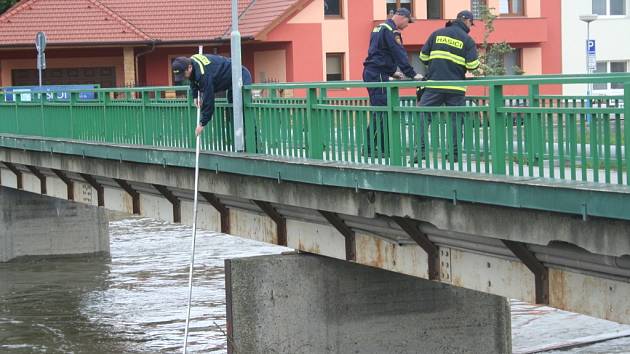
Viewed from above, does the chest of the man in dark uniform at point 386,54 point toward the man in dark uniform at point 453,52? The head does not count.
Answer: yes

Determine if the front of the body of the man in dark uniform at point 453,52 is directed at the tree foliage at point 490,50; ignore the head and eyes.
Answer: yes

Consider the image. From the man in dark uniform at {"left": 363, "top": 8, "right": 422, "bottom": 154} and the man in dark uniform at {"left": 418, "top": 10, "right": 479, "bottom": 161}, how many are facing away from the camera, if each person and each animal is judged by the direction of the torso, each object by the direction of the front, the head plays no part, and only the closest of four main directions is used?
1

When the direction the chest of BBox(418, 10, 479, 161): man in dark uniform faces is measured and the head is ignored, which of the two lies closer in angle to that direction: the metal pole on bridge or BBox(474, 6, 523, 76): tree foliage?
the tree foliage

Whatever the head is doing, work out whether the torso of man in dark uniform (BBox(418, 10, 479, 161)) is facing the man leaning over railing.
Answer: no

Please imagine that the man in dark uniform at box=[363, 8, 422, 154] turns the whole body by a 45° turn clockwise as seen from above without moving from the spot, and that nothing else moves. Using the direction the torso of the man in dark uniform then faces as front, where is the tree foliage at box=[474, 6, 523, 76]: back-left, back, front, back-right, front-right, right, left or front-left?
back-left

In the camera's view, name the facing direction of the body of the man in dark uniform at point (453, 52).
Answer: away from the camera
